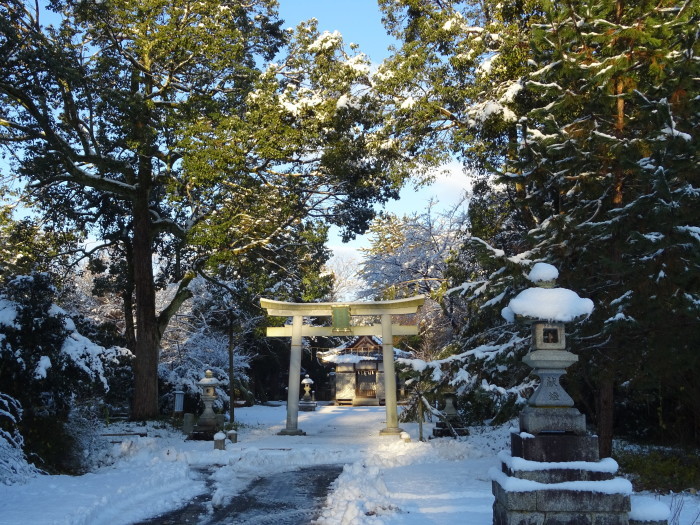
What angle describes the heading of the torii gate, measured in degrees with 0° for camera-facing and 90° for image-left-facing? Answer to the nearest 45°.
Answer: approximately 0°

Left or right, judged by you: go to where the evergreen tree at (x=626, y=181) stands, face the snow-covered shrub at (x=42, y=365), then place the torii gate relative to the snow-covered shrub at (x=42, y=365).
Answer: right

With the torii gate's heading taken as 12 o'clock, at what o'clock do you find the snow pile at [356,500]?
The snow pile is roughly at 12 o'clock from the torii gate.

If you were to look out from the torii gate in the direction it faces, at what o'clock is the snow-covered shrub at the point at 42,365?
The snow-covered shrub is roughly at 1 o'clock from the torii gate.

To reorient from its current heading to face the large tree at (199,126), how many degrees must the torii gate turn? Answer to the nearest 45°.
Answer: approximately 45° to its right

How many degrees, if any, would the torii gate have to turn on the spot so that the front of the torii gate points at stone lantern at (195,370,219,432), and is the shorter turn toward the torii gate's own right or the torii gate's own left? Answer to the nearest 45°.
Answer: approximately 45° to the torii gate's own right
